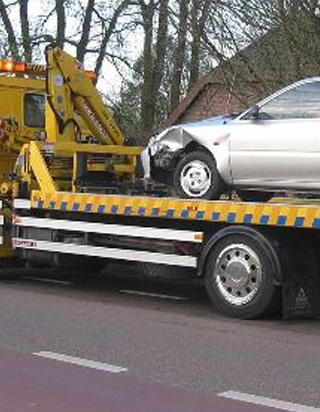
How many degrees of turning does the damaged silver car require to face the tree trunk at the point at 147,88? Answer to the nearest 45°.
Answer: approximately 90° to its right

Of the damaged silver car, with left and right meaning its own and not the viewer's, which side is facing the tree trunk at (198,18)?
right

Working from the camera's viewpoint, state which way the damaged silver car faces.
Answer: facing to the left of the viewer

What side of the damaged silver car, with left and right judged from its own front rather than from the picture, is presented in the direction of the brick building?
right
